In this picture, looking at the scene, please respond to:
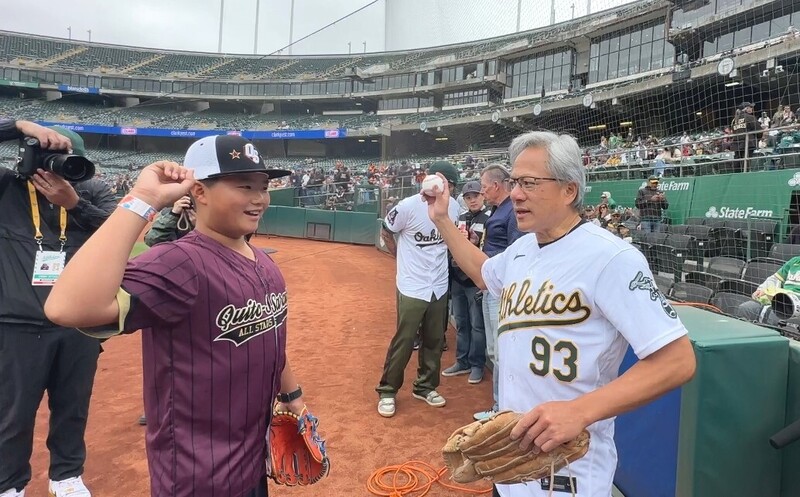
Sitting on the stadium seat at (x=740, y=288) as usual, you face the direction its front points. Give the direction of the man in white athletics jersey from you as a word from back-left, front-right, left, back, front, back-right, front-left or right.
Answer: front-left

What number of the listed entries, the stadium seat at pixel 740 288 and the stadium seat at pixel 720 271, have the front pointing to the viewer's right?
0

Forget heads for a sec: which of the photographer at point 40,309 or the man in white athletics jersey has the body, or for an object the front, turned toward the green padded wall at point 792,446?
the photographer

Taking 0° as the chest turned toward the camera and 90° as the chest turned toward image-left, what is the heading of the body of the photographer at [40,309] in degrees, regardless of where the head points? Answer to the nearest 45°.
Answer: approximately 315°

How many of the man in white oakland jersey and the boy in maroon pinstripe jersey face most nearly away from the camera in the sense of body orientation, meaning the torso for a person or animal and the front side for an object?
0

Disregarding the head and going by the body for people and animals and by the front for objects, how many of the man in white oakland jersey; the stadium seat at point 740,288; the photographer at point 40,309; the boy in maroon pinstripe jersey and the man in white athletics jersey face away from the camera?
0

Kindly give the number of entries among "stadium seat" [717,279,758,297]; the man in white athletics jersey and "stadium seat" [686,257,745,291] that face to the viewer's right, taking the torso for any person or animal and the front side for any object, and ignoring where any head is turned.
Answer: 0

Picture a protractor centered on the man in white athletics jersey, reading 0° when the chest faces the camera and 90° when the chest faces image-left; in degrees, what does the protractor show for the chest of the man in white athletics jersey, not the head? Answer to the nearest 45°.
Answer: approximately 45°

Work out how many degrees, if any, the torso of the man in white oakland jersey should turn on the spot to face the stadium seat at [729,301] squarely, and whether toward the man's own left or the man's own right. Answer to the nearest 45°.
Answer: approximately 45° to the man's own left

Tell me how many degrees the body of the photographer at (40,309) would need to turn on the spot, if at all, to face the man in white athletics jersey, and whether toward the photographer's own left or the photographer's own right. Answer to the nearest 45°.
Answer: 0° — they already face them

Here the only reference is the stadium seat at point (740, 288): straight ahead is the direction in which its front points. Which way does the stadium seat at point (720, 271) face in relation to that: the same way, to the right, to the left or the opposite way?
the same way

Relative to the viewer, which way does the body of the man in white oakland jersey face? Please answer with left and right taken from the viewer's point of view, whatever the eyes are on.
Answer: facing the viewer and to the right of the viewer

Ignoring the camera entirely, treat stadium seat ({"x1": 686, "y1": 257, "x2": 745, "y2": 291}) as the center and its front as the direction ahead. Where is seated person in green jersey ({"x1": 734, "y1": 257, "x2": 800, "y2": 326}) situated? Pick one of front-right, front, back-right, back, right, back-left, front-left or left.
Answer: front-left

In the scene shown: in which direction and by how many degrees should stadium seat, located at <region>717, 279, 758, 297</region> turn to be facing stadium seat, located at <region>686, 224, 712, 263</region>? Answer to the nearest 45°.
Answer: approximately 135° to its right

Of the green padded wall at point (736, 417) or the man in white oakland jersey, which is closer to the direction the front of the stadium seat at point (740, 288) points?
the man in white oakland jersey
